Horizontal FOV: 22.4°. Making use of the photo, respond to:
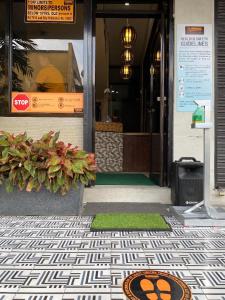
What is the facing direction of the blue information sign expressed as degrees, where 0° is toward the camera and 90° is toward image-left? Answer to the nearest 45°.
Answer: approximately 0°

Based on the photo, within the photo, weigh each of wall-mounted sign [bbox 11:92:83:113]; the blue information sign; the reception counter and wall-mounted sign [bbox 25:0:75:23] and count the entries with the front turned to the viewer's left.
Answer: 0

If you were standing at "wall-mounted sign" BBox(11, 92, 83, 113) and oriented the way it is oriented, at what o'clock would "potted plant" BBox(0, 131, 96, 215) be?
The potted plant is roughly at 12 o'clock from the wall-mounted sign.

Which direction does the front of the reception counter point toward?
toward the camera

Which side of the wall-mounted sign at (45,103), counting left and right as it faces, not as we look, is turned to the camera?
front

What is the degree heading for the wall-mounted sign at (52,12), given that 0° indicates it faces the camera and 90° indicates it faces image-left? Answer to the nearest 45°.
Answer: approximately 0°

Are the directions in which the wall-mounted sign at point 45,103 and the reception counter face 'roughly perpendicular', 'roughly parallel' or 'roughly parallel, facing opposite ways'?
roughly parallel

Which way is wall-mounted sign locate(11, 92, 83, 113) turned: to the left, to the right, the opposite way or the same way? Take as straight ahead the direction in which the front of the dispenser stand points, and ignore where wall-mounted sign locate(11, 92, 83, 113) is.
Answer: to the left

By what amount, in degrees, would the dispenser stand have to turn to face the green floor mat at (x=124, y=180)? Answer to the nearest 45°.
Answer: approximately 45° to its right

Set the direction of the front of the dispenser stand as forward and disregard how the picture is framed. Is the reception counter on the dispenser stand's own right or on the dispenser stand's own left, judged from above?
on the dispenser stand's own right
